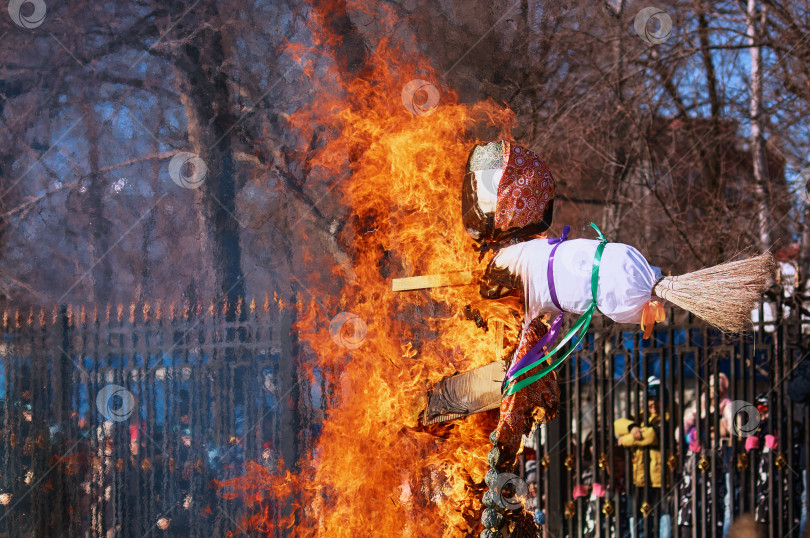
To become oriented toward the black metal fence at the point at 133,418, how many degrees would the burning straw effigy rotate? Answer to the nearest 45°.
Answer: approximately 90° to its right

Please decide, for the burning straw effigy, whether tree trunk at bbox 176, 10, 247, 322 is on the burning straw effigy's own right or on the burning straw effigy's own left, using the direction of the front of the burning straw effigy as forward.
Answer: on the burning straw effigy's own right

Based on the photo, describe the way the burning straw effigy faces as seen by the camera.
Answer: facing the viewer and to the left of the viewer

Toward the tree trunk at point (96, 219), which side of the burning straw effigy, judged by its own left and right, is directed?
right
